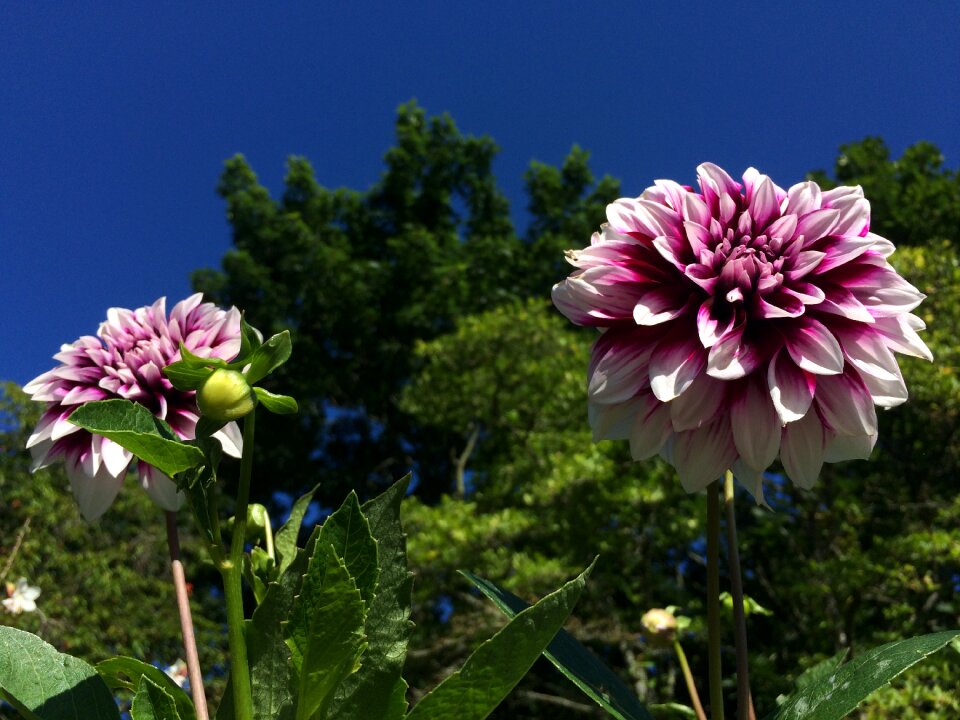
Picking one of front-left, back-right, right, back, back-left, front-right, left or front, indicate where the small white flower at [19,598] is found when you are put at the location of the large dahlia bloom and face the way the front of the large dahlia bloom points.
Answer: back-right

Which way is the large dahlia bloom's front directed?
toward the camera
